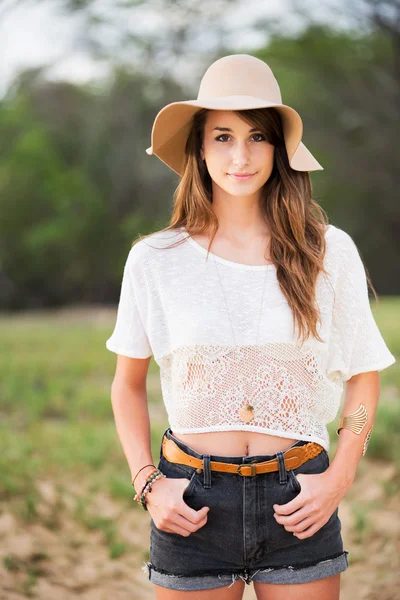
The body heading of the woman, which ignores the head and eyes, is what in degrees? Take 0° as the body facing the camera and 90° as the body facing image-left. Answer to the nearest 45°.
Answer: approximately 0°
